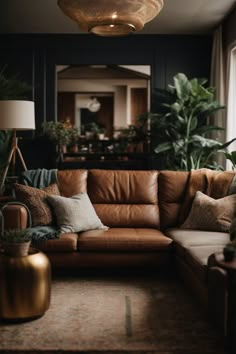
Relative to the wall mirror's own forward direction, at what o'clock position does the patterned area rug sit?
The patterned area rug is roughly at 12 o'clock from the wall mirror.

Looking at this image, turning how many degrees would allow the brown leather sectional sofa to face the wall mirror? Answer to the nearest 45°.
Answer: approximately 180°

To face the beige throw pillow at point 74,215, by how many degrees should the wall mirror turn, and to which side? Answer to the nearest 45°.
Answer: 0° — it already faces it

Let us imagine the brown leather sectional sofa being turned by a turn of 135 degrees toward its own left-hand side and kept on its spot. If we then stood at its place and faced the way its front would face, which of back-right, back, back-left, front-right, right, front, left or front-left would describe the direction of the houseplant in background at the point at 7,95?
left

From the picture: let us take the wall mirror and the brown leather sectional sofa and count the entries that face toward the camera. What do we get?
2

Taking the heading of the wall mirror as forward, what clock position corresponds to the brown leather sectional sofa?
The brown leather sectional sofa is roughly at 12 o'clock from the wall mirror.

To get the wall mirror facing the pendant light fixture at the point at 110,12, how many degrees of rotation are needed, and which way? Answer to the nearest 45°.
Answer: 0° — it already faces it

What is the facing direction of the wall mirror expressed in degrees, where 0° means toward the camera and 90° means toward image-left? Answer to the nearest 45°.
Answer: approximately 0°
